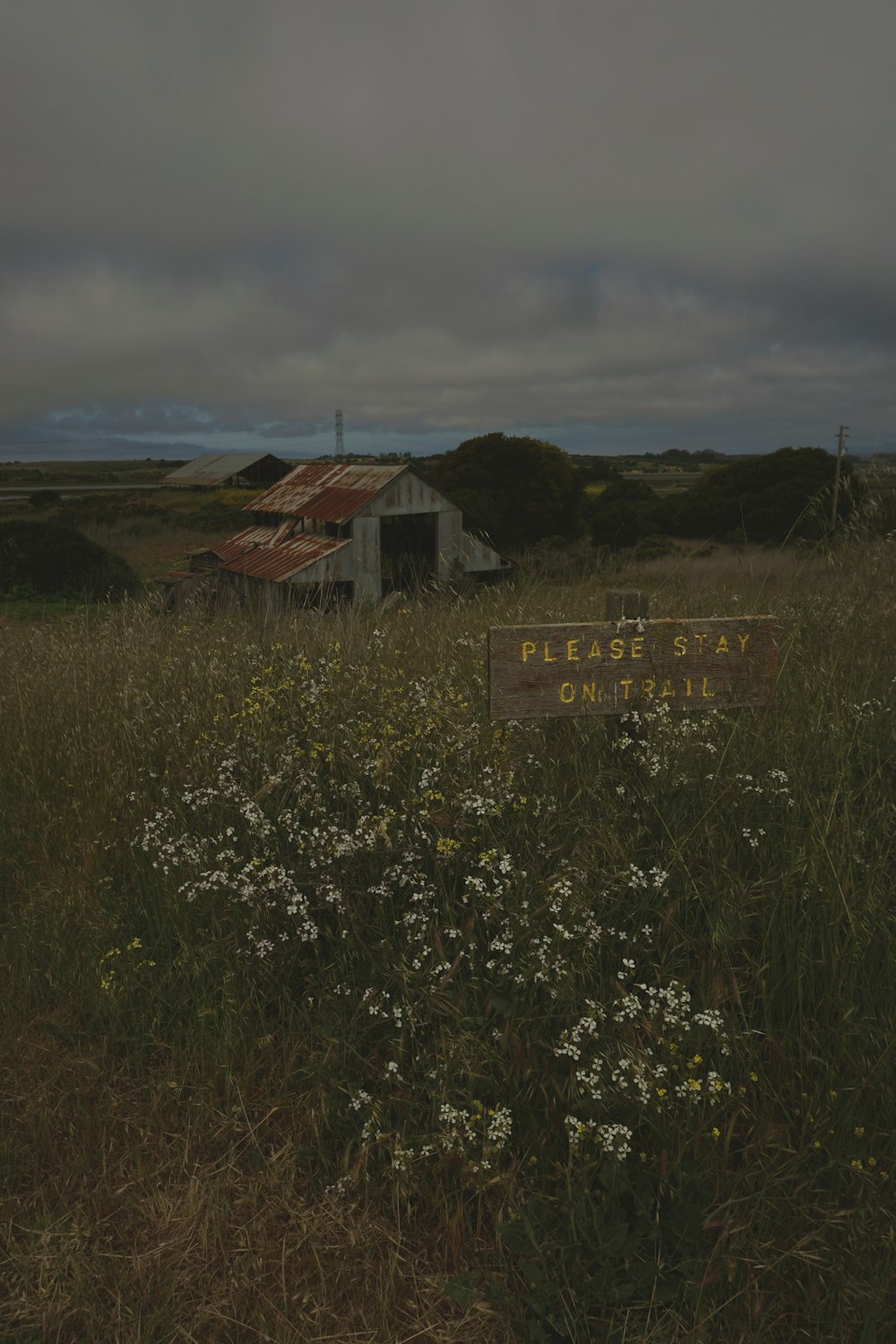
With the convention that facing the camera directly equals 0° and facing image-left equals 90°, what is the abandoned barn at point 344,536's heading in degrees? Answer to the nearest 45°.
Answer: approximately 315°

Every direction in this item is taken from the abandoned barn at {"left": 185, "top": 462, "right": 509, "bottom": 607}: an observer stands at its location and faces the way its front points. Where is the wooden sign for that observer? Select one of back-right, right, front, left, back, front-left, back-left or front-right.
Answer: front-right

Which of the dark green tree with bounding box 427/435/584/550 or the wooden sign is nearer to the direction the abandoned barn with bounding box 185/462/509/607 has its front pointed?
the wooden sign

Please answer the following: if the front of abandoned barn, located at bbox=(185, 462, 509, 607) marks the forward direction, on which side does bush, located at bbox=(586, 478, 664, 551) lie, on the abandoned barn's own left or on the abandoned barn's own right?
on the abandoned barn's own left

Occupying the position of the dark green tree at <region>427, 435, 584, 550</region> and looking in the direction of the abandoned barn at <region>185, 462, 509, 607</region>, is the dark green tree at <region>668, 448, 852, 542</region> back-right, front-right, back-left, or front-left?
back-left

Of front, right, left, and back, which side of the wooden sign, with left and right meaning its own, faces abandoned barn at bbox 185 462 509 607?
back

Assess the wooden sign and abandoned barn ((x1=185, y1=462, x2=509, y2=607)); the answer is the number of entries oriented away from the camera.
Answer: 0

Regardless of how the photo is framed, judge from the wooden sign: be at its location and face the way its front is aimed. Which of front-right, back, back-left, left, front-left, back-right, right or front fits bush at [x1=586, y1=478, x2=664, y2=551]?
back

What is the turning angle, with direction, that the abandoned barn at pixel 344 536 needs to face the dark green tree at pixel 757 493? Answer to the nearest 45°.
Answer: approximately 90° to its left

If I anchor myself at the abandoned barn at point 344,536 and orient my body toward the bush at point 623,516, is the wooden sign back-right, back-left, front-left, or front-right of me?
back-right

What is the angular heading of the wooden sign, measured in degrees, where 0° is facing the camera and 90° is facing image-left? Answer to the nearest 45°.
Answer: approximately 0°
